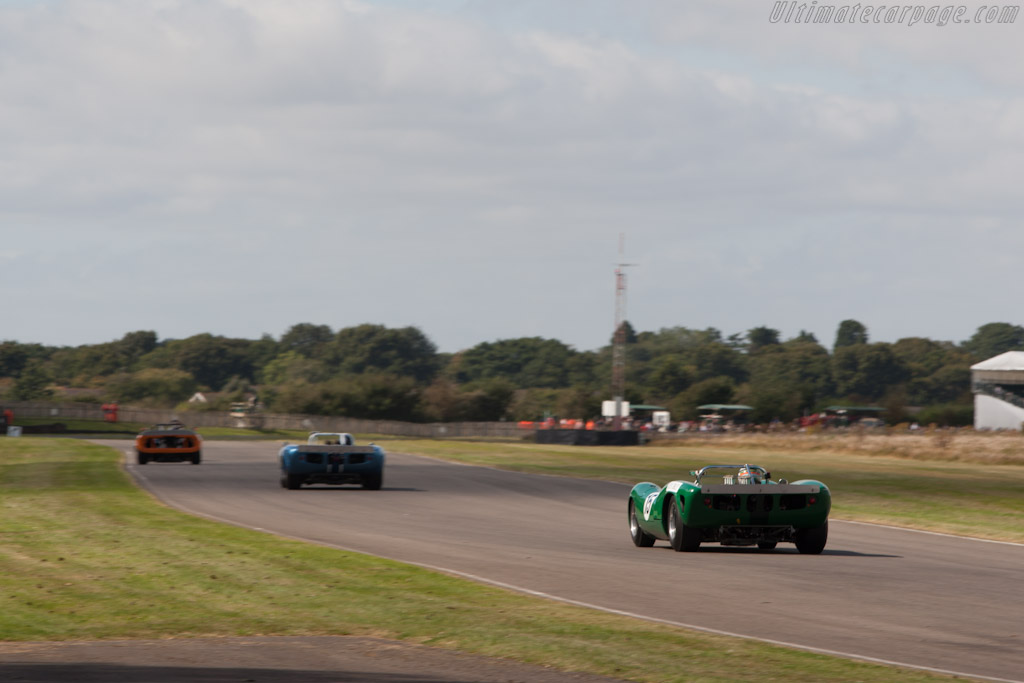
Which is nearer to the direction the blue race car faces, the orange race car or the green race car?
the orange race car

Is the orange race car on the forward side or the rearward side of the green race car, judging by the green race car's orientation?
on the forward side

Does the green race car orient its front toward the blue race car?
yes

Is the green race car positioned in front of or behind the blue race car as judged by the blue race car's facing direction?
behind

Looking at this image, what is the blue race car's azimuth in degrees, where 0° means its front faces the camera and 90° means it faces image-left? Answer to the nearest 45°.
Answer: approximately 180°

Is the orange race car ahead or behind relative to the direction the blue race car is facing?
ahead

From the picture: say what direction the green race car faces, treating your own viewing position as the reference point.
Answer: facing away from the viewer and to the left of the viewer

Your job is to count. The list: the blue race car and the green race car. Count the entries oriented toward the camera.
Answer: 0
